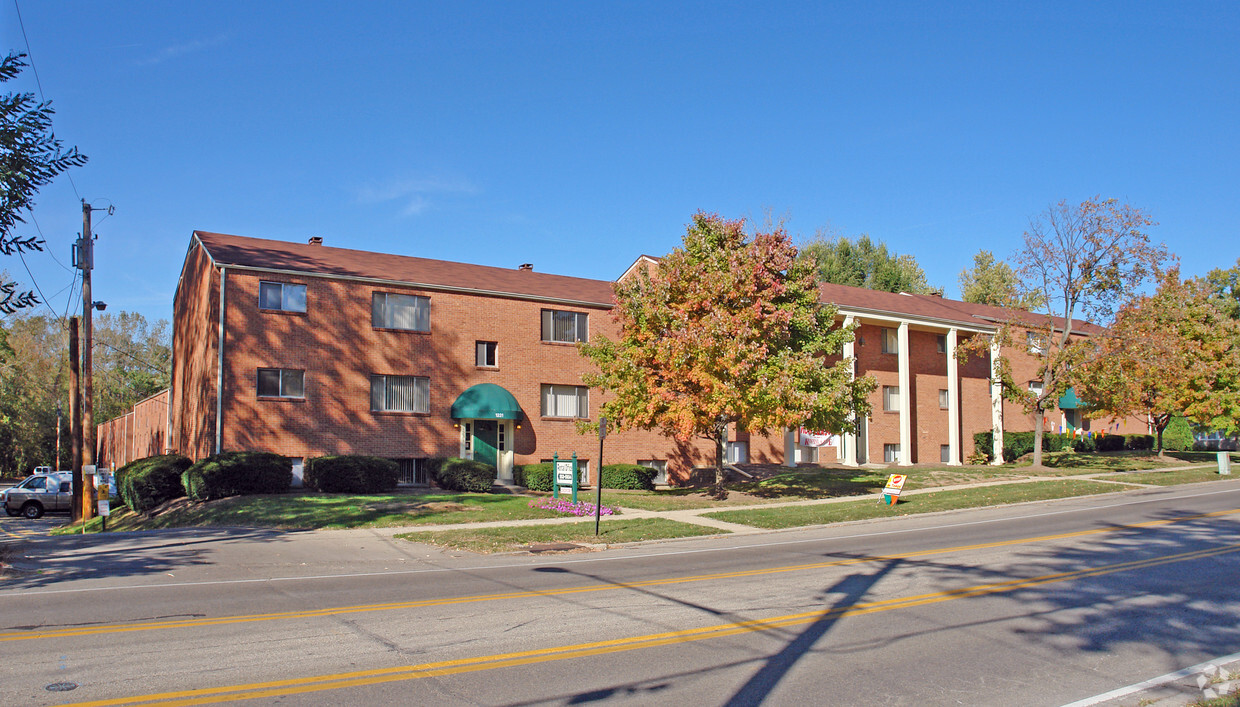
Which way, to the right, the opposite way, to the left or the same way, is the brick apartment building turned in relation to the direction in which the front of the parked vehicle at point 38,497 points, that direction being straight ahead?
to the left

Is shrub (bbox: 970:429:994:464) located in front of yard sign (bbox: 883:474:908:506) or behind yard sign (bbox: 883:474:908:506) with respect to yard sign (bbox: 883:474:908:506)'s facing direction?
behind

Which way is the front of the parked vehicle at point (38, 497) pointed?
to the viewer's left

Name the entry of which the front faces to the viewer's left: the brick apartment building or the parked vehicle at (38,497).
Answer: the parked vehicle

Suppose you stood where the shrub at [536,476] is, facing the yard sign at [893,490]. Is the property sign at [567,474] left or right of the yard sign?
right

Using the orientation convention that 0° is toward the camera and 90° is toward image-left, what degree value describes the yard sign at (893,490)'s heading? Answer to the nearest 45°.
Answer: approximately 0°

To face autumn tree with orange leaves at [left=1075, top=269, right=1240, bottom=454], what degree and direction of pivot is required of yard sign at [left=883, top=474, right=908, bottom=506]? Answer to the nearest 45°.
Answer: approximately 135° to its left
